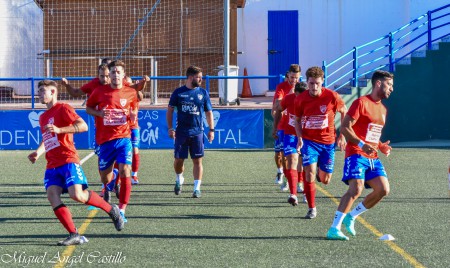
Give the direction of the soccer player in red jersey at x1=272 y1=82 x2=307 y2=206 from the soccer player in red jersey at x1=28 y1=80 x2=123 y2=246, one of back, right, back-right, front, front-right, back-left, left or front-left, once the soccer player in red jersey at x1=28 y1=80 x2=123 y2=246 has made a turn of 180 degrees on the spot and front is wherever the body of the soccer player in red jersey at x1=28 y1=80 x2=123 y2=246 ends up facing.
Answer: front

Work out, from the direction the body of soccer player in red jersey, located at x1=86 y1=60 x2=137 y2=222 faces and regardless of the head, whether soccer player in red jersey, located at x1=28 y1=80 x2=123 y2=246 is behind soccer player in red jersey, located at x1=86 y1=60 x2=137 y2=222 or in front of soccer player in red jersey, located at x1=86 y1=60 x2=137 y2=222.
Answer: in front

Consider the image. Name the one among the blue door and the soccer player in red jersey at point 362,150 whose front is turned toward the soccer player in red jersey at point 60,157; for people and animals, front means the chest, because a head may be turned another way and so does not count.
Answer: the blue door

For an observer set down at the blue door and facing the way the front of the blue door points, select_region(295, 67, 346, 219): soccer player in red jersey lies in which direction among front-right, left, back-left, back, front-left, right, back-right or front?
front

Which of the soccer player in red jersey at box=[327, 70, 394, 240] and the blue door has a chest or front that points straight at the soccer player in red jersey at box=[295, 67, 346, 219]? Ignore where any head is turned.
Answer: the blue door

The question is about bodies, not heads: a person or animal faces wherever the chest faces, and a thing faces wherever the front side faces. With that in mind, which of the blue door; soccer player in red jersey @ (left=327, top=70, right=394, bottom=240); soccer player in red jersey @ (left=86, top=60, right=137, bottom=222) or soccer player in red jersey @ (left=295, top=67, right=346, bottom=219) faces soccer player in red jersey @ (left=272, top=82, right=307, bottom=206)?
the blue door

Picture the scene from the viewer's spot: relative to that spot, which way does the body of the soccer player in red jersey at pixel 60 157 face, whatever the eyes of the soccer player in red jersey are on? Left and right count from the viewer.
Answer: facing the viewer and to the left of the viewer

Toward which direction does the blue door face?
toward the camera

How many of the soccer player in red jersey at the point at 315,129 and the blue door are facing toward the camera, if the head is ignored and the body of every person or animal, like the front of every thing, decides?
2

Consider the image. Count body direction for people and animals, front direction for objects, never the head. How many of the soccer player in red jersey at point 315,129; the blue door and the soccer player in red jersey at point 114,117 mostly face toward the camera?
3

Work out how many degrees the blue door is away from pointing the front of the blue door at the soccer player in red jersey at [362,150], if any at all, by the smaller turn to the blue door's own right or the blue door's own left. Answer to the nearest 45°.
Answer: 0° — it already faces them

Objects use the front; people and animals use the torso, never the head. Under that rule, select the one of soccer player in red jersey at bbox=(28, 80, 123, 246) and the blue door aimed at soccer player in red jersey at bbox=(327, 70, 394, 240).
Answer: the blue door

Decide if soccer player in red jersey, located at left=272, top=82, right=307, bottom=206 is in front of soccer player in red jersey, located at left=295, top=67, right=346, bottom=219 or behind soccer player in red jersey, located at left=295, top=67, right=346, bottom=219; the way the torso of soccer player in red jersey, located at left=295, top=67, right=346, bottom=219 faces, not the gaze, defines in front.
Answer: behind

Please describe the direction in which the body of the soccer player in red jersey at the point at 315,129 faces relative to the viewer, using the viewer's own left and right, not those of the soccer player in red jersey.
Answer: facing the viewer

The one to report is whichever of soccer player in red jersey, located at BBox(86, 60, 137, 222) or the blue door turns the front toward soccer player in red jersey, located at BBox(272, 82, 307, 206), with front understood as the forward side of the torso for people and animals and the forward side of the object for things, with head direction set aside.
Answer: the blue door

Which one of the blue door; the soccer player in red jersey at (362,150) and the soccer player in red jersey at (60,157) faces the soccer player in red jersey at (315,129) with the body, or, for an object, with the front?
the blue door
